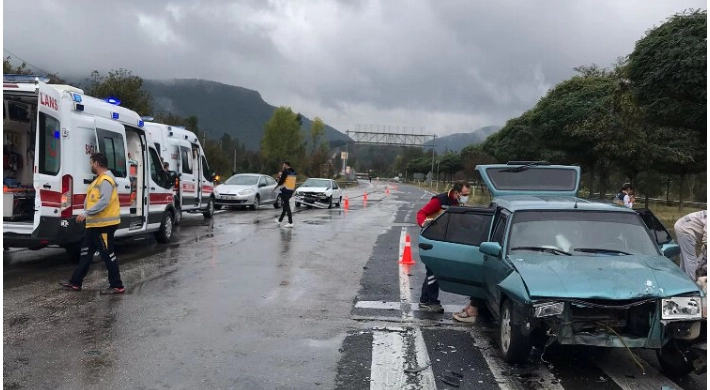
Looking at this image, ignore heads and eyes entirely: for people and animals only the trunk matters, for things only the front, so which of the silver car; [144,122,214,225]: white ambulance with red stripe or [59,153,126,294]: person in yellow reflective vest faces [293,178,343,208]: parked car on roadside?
the white ambulance with red stripe

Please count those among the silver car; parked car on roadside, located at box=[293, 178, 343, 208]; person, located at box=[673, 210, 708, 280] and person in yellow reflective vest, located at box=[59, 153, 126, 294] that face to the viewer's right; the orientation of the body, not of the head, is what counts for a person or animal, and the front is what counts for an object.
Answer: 1

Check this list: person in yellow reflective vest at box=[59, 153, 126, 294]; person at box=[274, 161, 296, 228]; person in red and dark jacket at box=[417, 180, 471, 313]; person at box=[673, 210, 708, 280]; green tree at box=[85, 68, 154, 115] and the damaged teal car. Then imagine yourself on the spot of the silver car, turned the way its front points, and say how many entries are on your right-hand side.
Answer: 1

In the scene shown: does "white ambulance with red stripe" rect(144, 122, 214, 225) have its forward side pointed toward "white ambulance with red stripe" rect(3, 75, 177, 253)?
no

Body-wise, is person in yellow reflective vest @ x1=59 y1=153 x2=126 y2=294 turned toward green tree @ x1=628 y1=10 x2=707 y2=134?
no

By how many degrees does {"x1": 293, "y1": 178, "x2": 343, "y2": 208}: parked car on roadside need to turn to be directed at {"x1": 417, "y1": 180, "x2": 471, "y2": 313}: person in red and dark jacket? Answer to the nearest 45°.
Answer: approximately 45° to its left

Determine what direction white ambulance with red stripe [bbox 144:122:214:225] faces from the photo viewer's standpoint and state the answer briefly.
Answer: facing away from the viewer and to the right of the viewer

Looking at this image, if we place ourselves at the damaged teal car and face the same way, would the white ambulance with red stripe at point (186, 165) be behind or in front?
behind

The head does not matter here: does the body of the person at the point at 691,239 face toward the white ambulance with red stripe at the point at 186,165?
no

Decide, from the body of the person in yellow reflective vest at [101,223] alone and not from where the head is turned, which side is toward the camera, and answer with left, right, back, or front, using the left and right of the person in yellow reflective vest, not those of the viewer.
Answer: left

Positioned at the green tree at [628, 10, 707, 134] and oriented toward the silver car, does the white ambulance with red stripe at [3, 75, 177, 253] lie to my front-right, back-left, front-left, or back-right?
front-left

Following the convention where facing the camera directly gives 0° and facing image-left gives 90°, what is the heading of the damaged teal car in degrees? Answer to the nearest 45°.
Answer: approximately 315°

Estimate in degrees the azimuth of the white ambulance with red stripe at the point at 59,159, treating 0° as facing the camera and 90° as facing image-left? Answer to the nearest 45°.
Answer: approximately 225°

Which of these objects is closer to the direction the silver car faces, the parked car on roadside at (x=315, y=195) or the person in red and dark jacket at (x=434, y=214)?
the person in red and dark jacket

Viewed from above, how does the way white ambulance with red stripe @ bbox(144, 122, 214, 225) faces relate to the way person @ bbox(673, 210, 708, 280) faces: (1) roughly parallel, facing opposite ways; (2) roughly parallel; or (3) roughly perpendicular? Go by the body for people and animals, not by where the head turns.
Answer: roughly perpendicular

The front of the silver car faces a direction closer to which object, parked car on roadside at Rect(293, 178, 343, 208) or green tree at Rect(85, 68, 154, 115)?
the green tree
